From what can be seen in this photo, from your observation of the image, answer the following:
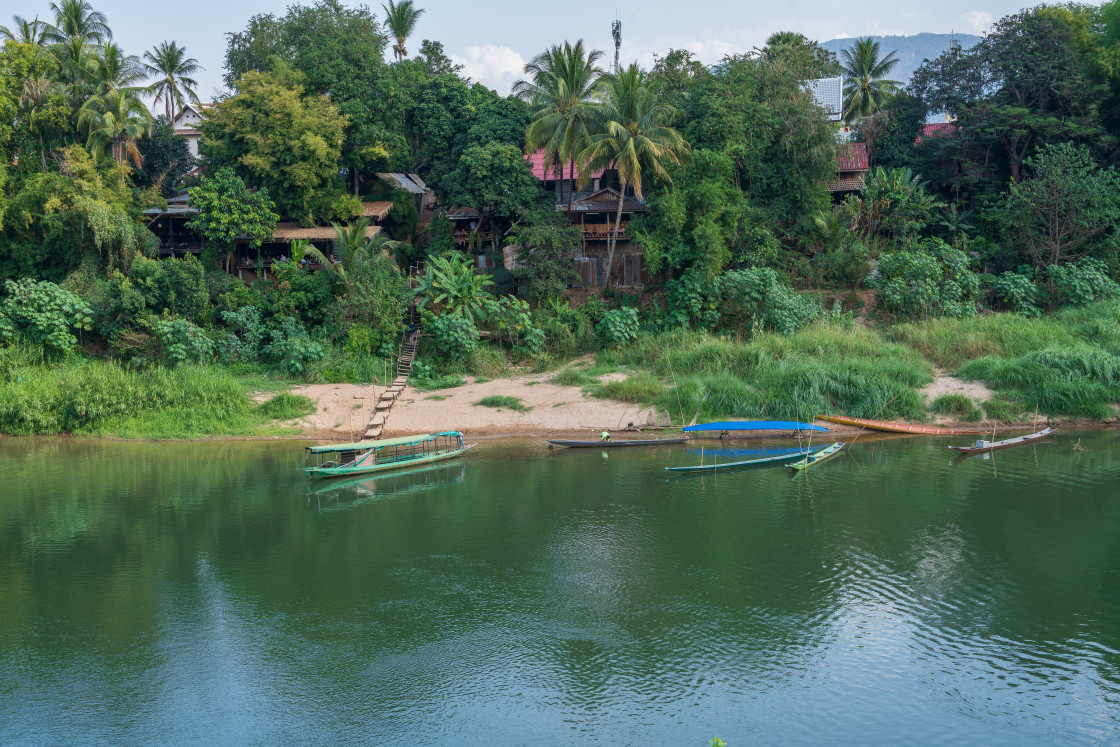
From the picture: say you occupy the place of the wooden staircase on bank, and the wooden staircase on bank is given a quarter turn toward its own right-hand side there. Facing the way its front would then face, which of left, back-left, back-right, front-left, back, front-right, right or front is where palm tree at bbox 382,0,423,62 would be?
right

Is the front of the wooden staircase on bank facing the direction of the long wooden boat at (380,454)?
yes

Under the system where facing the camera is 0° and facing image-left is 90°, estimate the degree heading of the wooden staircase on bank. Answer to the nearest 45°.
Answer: approximately 0°

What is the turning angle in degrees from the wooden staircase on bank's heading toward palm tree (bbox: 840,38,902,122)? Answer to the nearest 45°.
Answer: approximately 135° to its left

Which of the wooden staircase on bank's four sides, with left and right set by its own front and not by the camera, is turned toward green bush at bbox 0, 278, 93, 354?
right

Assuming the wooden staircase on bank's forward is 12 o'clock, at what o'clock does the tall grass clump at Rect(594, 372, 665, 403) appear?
The tall grass clump is roughly at 10 o'clock from the wooden staircase on bank.

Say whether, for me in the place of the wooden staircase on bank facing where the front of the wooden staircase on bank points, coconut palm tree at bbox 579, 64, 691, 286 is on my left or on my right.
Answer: on my left

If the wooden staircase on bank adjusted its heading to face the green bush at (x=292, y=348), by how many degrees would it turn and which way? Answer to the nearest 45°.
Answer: approximately 90° to its right

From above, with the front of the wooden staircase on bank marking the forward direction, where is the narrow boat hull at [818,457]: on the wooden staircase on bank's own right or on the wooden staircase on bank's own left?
on the wooden staircase on bank's own left

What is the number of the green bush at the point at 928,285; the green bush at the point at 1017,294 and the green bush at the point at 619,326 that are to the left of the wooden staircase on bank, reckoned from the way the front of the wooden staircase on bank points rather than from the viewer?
3

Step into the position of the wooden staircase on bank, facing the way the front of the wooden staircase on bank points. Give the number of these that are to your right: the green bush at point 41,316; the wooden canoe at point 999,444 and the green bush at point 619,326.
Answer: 1

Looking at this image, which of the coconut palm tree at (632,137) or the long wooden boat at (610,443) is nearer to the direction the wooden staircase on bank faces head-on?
the long wooden boat

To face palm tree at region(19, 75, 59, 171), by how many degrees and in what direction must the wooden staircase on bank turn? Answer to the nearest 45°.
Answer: approximately 135° to its right

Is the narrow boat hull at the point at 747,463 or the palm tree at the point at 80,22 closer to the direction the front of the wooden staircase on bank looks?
the narrow boat hull

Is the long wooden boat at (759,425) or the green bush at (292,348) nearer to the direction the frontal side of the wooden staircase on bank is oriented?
the long wooden boat
